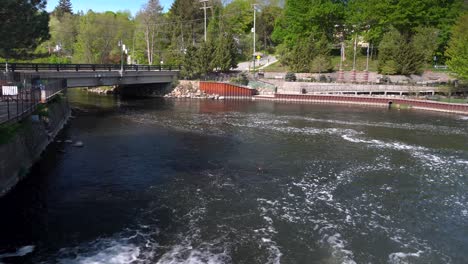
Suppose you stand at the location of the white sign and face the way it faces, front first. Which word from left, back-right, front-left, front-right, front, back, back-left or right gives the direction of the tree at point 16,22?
back

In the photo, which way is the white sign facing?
toward the camera
